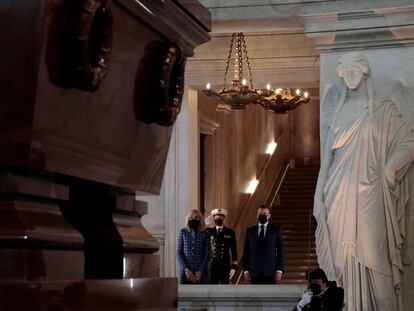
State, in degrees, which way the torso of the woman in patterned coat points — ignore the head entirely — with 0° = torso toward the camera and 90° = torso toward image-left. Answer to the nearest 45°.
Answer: approximately 0°

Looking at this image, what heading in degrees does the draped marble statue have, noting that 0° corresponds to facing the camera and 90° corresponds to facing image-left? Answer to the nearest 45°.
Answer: approximately 0°
